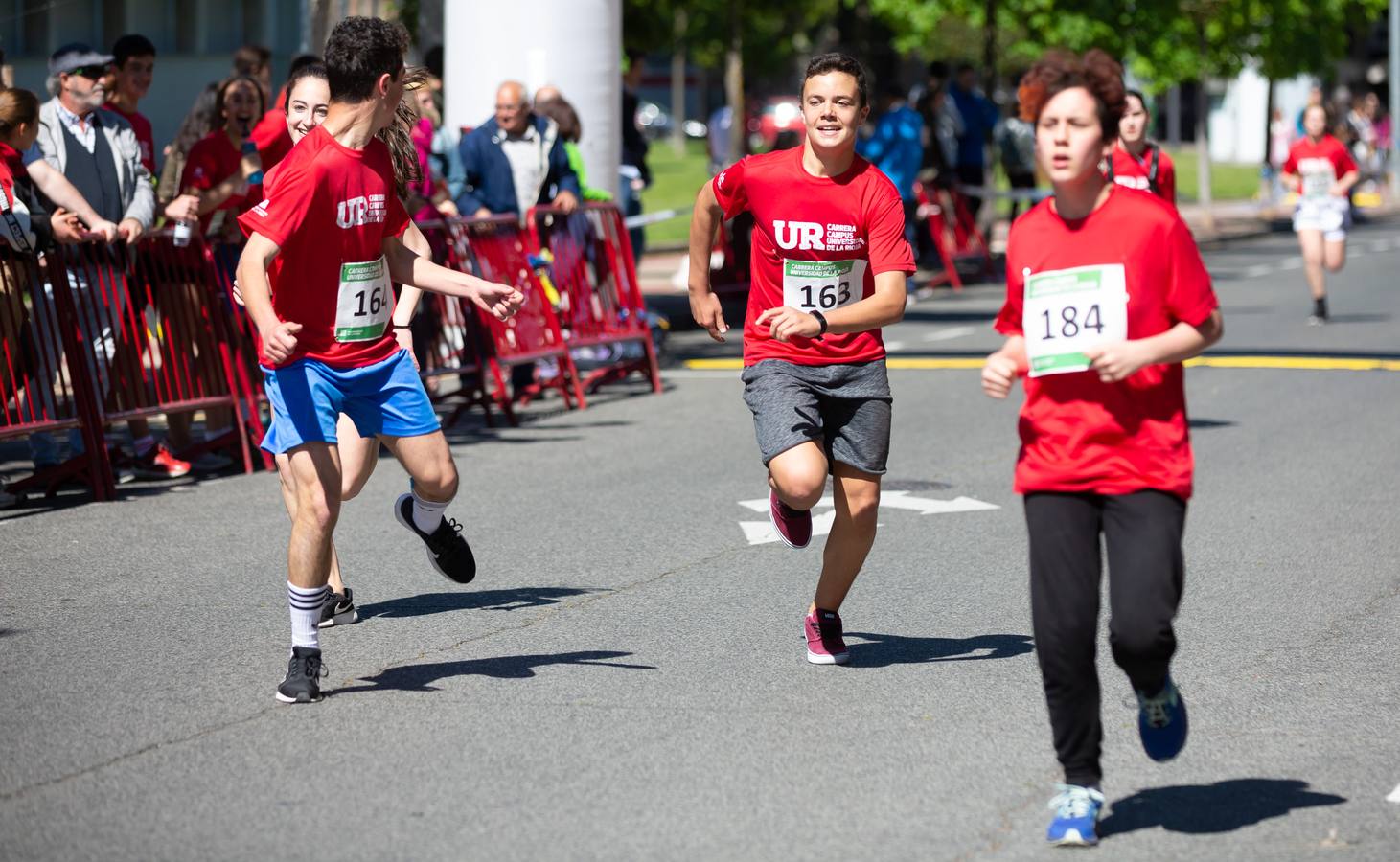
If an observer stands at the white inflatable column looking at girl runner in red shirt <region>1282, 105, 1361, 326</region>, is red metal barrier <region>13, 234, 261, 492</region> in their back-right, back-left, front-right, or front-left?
back-right

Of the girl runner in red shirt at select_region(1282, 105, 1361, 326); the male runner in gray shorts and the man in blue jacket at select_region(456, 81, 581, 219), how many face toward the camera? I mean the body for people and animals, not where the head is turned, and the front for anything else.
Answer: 3

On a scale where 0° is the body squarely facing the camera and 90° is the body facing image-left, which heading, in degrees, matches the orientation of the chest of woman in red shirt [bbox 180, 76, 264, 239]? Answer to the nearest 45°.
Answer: approximately 315°

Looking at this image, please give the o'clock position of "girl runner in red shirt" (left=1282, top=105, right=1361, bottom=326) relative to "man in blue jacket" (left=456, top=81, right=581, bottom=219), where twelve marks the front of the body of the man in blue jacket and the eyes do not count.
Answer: The girl runner in red shirt is roughly at 8 o'clock from the man in blue jacket.

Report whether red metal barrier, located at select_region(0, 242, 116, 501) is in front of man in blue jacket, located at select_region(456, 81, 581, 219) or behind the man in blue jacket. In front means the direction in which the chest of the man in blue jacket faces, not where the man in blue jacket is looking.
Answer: in front

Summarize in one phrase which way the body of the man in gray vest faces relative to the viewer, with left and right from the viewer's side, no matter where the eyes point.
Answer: facing the viewer and to the right of the viewer

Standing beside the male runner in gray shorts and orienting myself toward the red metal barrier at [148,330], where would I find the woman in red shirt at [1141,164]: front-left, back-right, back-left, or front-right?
front-right

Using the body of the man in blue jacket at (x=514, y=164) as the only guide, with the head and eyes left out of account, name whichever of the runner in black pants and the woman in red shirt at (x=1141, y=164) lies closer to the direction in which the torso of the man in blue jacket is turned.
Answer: the runner in black pants

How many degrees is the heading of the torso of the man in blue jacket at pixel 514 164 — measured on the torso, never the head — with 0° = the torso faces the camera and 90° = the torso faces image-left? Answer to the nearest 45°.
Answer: approximately 0°

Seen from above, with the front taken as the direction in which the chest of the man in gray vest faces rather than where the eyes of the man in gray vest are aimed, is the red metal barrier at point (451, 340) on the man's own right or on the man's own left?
on the man's own left

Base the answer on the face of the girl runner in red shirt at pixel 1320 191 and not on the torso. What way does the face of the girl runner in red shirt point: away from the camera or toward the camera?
toward the camera

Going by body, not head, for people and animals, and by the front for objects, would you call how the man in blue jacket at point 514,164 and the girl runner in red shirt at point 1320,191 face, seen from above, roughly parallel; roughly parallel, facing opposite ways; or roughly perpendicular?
roughly parallel

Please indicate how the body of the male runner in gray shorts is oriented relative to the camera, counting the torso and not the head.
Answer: toward the camera

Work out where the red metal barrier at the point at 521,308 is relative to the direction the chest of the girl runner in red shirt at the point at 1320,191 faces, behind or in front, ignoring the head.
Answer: in front

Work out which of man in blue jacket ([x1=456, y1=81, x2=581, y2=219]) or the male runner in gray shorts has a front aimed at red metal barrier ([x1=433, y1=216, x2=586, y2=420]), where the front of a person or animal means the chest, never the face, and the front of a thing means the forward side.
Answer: the man in blue jacket

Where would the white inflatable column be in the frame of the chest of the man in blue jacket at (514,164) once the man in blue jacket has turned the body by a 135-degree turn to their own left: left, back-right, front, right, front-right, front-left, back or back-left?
front-left
